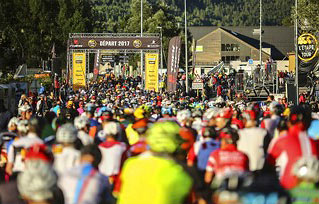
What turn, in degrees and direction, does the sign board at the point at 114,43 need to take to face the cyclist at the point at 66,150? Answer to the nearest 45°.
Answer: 0° — it already faces them

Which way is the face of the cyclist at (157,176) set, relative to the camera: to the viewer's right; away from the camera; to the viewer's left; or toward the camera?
away from the camera

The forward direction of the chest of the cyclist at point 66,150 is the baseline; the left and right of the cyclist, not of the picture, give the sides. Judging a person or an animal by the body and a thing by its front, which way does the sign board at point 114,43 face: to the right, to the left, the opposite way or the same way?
the opposite way

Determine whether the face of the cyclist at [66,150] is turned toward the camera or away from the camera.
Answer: away from the camera

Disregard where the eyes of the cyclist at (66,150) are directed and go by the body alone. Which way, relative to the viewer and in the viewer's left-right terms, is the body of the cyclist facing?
facing away from the viewer

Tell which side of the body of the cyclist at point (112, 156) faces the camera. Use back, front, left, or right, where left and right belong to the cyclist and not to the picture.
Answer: back

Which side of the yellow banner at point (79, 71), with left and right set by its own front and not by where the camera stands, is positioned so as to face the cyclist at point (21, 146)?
front

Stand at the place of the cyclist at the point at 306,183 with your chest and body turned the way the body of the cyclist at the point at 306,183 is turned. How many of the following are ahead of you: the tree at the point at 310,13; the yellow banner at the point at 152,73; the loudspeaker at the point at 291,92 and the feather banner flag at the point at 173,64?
4

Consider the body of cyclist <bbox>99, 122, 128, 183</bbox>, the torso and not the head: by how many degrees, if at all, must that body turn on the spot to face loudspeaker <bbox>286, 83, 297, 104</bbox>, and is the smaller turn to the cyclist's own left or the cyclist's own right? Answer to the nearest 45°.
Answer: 0° — they already face it

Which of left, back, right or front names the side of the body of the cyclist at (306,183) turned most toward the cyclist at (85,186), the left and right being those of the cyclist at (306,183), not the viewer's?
left

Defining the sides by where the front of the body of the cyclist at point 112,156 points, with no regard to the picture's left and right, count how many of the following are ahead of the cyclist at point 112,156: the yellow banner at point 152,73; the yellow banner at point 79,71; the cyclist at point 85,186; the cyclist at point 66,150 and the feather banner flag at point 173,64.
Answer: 3

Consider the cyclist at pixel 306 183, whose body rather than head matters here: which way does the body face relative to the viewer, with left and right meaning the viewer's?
facing away from the viewer

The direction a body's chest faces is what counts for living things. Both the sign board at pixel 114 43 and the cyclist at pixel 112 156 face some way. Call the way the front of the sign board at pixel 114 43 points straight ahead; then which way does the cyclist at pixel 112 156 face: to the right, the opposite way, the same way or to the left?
the opposite way

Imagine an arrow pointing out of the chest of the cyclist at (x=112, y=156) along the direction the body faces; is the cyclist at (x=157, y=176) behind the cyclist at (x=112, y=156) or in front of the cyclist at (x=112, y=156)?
behind

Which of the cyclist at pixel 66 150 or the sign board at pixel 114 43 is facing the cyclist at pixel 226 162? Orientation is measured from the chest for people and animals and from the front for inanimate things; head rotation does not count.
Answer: the sign board

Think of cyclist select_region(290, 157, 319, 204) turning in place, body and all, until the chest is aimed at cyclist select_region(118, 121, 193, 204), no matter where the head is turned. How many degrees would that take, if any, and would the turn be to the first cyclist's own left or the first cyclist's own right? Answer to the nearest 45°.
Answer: approximately 90° to the first cyclist's own left

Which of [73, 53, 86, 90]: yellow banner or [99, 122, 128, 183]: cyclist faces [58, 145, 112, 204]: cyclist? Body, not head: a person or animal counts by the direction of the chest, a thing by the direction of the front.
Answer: the yellow banner

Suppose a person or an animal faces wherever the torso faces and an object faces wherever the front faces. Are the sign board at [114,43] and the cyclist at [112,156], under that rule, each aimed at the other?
yes

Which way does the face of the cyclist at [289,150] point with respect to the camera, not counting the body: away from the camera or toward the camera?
away from the camera

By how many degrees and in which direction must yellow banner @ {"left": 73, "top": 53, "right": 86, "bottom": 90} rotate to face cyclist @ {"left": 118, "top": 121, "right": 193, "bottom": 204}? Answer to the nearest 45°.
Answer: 0° — it already faces them
